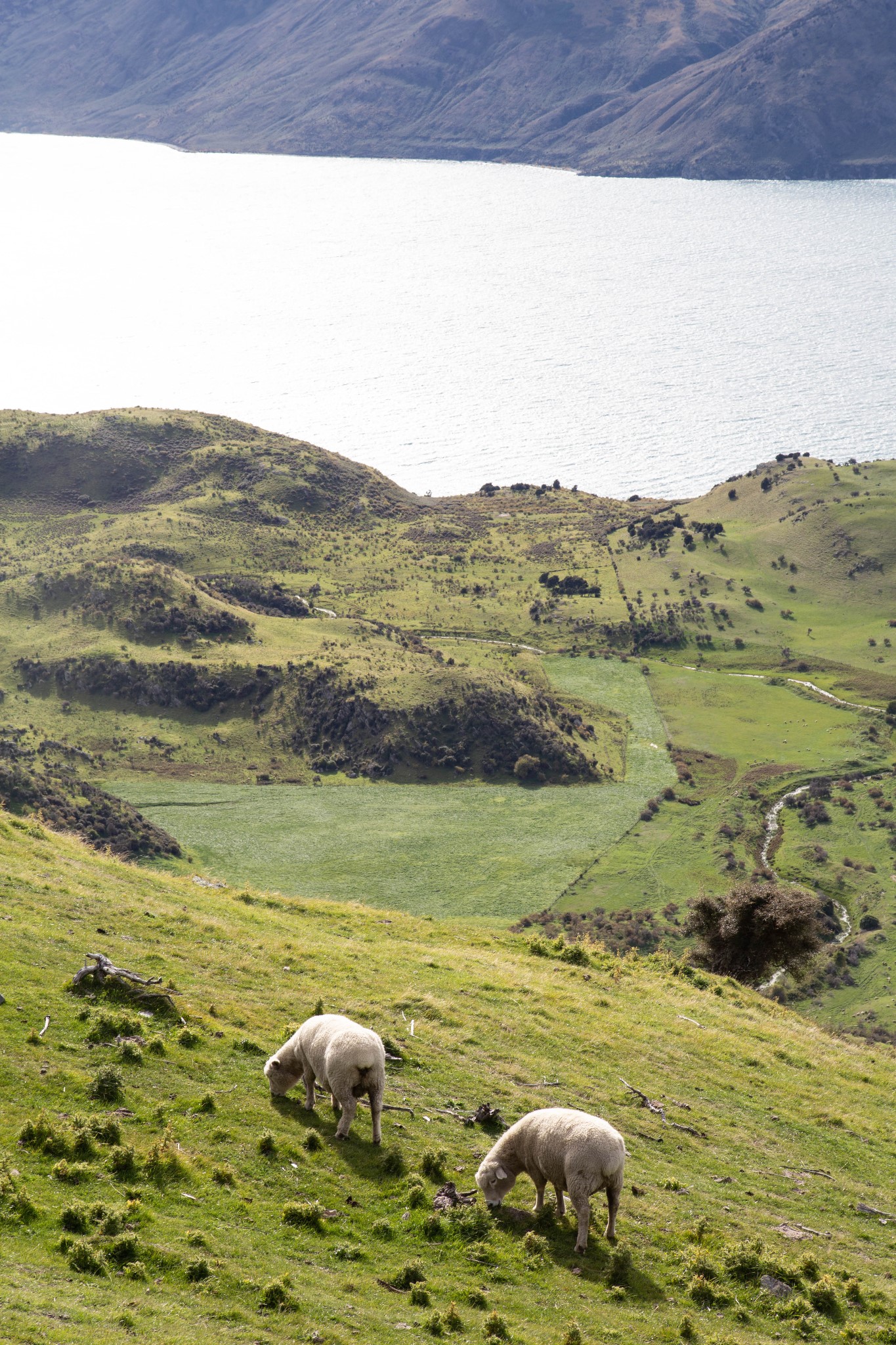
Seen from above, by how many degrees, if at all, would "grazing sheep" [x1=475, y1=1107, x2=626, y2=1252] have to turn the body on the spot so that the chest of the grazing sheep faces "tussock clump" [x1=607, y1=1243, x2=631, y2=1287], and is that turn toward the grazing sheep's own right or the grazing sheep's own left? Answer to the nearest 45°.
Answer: approximately 180°

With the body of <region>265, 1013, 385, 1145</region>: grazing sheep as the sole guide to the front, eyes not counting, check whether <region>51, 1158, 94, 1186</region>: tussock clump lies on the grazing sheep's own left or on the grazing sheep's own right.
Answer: on the grazing sheep's own left

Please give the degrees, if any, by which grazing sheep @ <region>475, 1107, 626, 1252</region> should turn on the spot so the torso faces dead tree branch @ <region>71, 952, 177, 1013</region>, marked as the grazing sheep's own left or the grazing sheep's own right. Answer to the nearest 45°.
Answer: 0° — it already faces it

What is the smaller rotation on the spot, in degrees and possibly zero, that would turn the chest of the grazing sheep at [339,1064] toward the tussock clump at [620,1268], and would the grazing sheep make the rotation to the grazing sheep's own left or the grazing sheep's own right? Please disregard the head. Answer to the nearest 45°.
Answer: approximately 180°

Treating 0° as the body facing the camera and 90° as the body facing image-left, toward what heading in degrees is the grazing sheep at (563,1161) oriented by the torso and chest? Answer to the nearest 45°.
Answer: approximately 135°

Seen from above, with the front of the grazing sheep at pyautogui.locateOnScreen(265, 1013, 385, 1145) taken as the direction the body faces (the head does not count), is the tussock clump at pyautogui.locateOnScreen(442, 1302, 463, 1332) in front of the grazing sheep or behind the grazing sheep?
behind

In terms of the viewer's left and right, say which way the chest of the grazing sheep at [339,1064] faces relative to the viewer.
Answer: facing away from the viewer and to the left of the viewer

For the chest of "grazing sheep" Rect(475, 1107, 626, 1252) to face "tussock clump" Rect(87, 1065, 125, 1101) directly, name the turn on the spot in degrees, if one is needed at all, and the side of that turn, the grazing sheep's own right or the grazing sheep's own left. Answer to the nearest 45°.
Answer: approximately 45° to the grazing sheep's own left

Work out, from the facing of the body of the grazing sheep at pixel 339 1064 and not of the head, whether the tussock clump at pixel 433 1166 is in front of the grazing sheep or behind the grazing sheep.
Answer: behind
